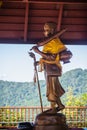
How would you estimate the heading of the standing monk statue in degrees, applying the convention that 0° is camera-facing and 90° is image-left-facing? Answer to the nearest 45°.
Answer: approximately 45°

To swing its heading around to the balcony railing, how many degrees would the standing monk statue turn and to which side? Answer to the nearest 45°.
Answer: approximately 135° to its right
